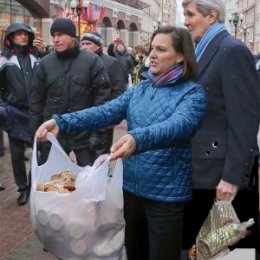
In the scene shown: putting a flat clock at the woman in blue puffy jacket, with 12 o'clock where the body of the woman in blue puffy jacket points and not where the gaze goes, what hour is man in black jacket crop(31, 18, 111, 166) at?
The man in black jacket is roughly at 4 o'clock from the woman in blue puffy jacket.

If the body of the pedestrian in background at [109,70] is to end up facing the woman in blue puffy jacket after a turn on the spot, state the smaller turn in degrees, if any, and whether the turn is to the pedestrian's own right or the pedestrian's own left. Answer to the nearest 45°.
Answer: approximately 45° to the pedestrian's own left

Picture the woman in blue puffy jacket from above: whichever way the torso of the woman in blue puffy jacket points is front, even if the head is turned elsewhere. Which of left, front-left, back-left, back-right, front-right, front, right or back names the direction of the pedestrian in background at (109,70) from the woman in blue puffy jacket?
back-right
